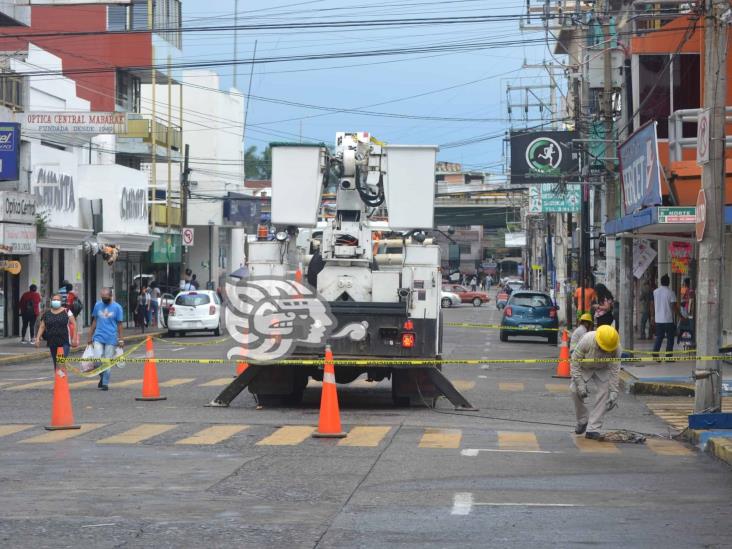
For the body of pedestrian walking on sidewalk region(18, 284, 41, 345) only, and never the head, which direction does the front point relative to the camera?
away from the camera

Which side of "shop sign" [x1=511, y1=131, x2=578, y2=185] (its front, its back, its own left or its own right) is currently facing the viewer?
front

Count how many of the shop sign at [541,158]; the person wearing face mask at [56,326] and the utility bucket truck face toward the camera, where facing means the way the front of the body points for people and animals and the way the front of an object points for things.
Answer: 2

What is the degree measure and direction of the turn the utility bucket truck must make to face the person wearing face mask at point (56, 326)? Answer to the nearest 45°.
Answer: approximately 45° to its left

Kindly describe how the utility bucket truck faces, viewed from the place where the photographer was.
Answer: facing away from the viewer

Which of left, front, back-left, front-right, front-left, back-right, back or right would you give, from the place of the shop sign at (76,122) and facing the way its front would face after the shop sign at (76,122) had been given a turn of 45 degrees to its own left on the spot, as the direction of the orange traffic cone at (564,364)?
front

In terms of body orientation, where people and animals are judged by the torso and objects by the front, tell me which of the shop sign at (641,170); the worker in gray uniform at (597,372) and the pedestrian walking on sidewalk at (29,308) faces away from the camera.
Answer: the pedestrian walking on sidewalk

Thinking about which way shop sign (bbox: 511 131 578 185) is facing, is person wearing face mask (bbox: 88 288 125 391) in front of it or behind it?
in front

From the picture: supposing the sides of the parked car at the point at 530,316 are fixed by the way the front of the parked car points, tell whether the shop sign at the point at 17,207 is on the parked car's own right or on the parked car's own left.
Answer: on the parked car's own left

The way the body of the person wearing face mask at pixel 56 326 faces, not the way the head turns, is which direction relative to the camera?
toward the camera

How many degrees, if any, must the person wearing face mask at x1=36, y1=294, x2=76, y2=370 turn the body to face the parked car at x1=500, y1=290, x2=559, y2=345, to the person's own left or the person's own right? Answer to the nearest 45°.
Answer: approximately 135° to the person's own left
